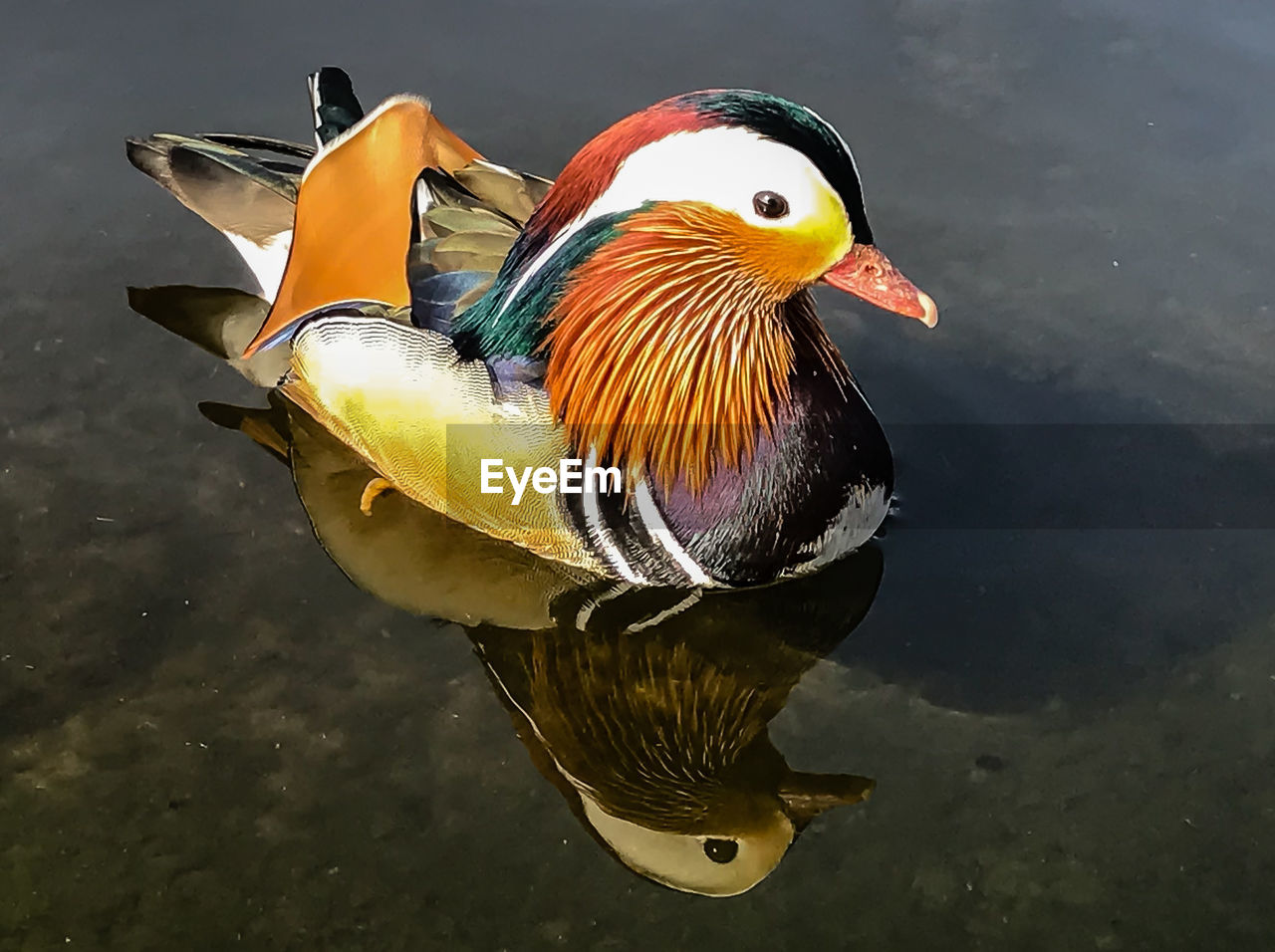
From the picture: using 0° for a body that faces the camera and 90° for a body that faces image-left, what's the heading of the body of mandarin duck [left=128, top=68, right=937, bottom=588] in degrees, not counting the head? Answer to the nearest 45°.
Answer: approximately 315°
